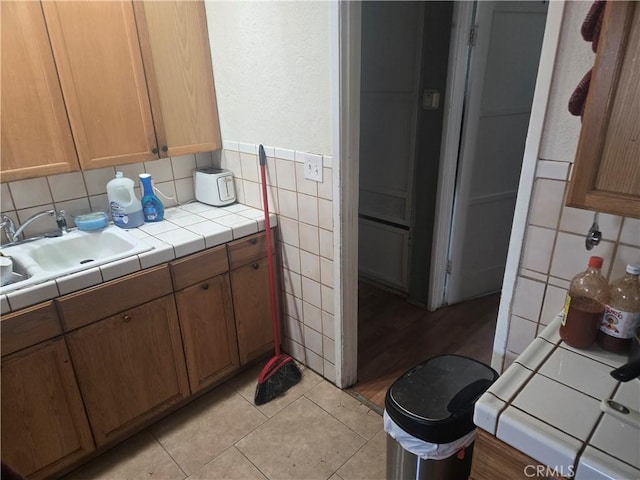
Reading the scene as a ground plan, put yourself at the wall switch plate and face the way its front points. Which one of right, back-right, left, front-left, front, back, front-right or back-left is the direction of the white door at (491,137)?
back

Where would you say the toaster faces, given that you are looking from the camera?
facing the viewer and to the right of the viewer

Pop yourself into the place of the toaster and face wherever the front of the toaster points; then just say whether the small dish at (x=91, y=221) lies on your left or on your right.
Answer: on your right

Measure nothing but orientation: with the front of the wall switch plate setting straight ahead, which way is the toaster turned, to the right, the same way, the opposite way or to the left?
to the left

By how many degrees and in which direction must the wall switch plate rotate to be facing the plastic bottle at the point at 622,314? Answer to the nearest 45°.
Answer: approximately 90° to its left

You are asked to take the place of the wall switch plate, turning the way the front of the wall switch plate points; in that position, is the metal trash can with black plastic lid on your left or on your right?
on your left

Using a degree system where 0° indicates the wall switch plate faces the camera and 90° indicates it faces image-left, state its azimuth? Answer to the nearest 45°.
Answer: approximately 45°

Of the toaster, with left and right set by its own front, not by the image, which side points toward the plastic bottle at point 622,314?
front
